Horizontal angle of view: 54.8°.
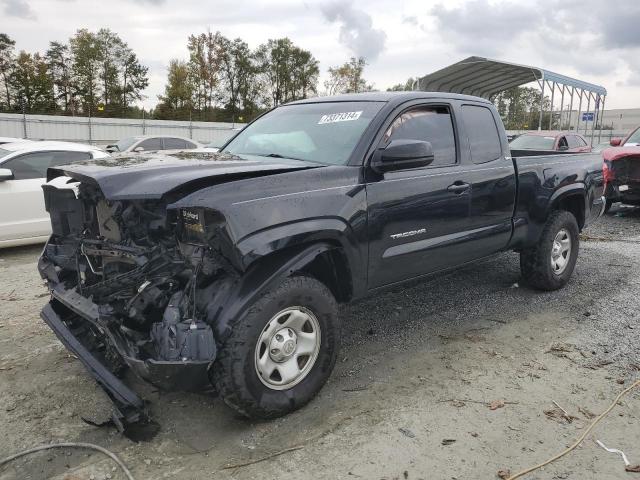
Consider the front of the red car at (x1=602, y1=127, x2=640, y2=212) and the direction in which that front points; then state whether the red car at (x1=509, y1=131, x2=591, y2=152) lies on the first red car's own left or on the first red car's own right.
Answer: on the first red car's own right

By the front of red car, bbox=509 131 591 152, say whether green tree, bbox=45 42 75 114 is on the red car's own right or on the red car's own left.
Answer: on the red car's own right

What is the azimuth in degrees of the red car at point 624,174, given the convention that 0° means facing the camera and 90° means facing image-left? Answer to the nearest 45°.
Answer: approximately 45°

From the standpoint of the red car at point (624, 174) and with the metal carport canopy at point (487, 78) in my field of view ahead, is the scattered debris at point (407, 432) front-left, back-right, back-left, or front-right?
back-left

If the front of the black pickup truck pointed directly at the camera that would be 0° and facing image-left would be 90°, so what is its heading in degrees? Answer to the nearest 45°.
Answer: approximately 45°
